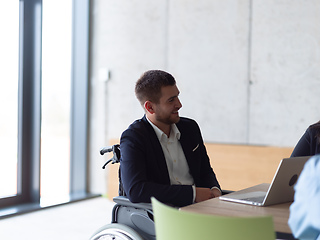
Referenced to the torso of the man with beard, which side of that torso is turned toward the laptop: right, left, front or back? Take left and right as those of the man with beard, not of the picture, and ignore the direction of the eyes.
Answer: front

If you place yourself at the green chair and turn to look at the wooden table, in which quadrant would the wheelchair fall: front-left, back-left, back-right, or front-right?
front-left

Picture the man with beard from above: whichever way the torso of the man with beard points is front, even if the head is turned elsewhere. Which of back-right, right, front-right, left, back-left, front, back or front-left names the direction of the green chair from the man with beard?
front-right

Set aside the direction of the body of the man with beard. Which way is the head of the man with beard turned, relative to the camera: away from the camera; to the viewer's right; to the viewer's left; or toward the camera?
to the viewer's right
